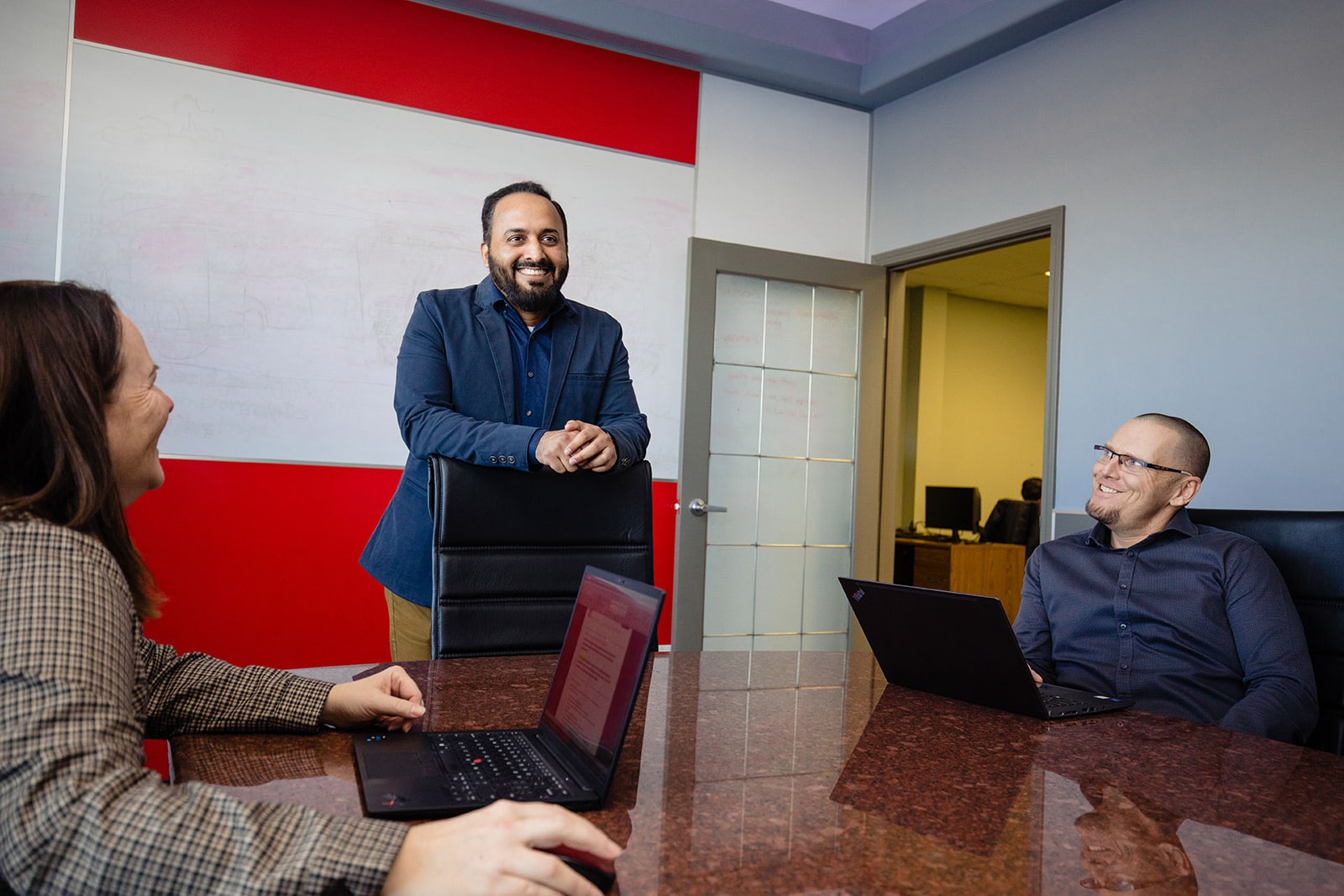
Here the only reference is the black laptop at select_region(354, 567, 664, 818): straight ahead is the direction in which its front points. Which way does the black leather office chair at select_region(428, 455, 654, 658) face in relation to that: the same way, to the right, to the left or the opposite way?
to the left

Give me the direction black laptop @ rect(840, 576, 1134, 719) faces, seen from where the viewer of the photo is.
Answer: facing away from the viewer and to the right of the viewer

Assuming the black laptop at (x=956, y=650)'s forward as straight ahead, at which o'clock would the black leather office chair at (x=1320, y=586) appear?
The black leather office chair is roughly at 12 o'clock from the black laptop.

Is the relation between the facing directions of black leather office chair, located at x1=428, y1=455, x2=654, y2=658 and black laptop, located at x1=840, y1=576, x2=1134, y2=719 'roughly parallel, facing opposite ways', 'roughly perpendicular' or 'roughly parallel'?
roughly perpendicular

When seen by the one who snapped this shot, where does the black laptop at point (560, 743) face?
facing to the left of the viewer

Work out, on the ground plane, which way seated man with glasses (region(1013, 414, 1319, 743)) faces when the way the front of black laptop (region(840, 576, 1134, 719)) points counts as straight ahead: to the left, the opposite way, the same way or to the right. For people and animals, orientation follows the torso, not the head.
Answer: the opposite way

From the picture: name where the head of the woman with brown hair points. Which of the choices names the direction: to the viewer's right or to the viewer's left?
to the viewer's right

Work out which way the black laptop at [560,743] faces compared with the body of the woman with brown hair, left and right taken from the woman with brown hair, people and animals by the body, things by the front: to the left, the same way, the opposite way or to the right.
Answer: the opposite way

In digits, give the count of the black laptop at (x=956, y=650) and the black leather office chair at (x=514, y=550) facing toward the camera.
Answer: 1

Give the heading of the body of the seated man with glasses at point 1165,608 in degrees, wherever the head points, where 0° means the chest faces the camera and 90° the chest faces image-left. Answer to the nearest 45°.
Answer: approximately 45°

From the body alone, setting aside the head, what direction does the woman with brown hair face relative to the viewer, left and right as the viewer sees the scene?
facing to the right of the viewer

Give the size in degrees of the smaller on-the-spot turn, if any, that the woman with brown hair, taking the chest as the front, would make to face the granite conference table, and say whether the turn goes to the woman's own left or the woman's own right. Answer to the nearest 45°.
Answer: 0° — they already face it
